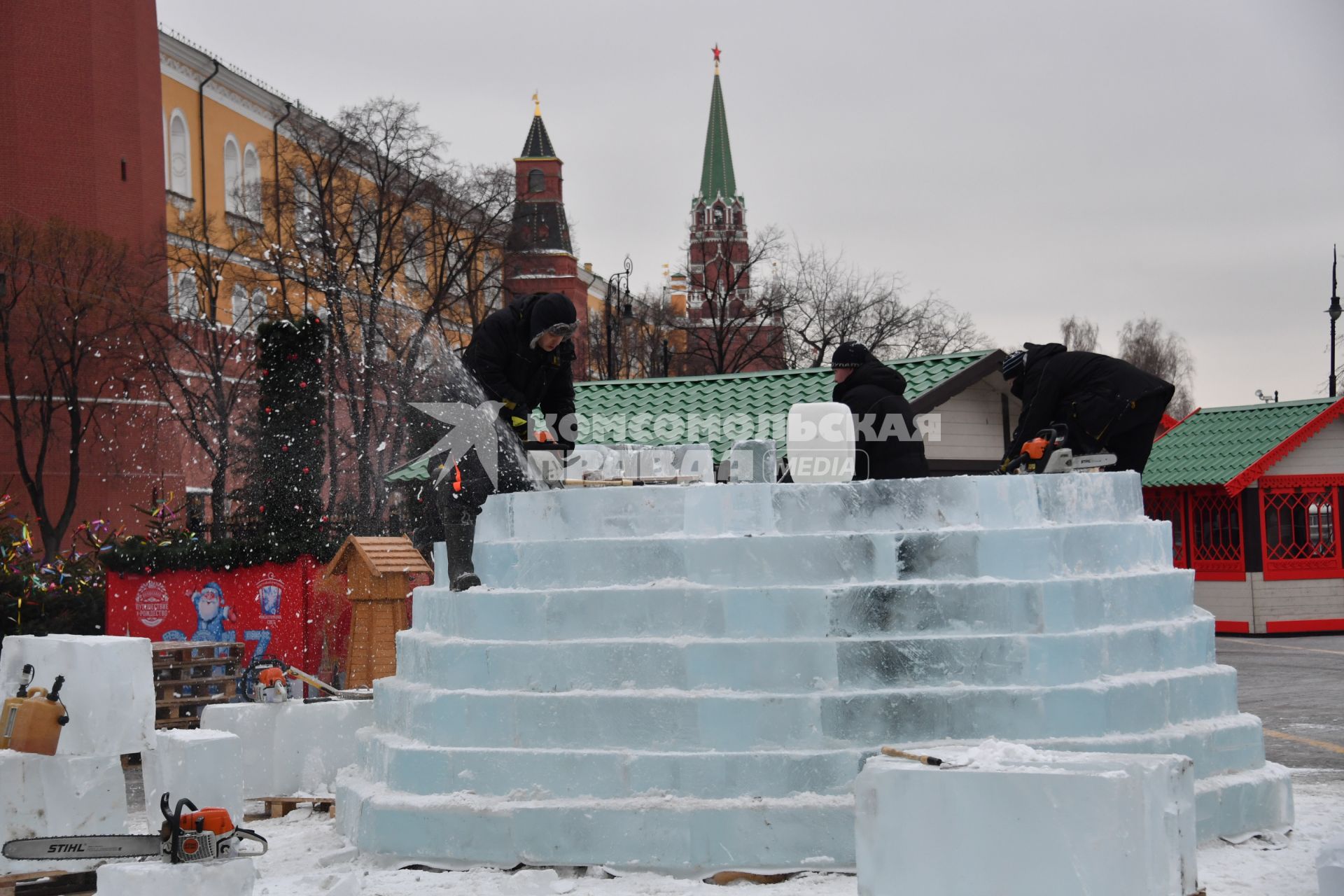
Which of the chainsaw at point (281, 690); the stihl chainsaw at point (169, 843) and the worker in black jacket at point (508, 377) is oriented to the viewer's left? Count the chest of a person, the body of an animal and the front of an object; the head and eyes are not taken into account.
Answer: the stihl chainsaw

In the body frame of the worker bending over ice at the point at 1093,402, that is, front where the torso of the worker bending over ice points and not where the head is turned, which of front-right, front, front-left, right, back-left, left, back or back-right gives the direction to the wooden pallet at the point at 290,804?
front

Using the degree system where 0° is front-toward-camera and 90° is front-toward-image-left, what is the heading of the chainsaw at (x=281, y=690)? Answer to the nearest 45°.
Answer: approximately 270°

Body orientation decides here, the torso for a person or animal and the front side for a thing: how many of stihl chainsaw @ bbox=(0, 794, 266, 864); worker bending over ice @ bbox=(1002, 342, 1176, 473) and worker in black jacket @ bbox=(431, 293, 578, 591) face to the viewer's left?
2

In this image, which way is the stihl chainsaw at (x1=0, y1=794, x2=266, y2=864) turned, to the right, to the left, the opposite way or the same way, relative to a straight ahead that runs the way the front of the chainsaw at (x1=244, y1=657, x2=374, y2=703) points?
the opposite way

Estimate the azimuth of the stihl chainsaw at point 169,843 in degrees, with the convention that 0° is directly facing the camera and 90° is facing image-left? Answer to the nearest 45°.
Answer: approximately 90°

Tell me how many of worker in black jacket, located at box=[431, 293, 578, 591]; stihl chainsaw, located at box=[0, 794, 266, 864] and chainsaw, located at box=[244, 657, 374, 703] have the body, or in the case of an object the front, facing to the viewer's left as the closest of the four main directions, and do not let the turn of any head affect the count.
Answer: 1

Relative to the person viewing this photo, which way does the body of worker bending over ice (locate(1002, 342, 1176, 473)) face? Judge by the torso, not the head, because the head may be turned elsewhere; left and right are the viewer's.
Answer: facing to the left of the viewer

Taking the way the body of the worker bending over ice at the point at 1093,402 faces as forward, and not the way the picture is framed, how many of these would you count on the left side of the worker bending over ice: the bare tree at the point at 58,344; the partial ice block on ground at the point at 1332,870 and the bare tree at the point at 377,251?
1

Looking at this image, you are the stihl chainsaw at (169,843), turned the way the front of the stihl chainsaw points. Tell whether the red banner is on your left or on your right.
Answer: on your right
